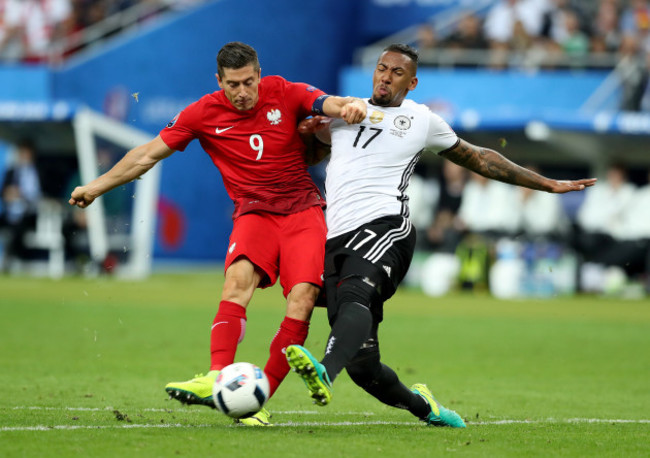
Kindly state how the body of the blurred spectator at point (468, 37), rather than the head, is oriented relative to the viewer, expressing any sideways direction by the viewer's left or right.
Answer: facing the viewer

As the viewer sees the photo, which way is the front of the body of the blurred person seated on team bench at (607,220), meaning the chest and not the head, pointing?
toward the camera

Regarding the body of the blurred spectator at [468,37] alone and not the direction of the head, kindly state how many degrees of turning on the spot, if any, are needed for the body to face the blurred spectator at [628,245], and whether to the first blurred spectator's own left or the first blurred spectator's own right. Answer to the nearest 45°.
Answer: approximately 45° to the first blurred spectator's own left

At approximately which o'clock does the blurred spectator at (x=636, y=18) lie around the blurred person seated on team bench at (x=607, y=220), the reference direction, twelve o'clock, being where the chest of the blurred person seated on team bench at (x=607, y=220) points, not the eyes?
the blurred spectator at (x=636, y=18) is roughly at 6 o'clock from the blurred person seated on team bench at (x=607, y=220).

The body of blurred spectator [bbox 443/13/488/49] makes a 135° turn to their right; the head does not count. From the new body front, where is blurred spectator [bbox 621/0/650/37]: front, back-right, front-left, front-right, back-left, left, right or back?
back-right

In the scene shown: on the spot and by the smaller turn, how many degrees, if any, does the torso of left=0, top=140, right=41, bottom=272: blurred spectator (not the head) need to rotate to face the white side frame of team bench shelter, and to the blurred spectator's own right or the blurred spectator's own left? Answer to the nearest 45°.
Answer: approximately 90° to the blurred spectator's own left

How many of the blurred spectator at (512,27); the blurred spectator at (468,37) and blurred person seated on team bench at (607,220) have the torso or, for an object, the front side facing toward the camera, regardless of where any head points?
3

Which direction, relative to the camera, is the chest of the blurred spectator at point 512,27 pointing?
toward the camera

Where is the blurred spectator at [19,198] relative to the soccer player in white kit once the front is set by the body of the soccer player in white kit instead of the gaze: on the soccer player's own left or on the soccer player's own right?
on the soccer player's own right
